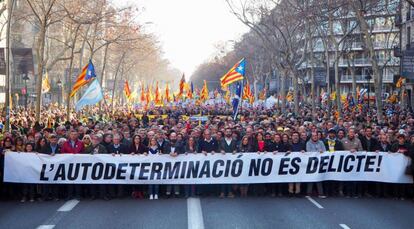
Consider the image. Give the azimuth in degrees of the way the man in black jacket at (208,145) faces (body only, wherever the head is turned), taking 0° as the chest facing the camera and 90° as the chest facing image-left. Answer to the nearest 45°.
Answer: approximately 0°

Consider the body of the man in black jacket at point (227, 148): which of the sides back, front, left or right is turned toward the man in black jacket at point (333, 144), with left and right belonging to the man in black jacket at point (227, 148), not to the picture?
left

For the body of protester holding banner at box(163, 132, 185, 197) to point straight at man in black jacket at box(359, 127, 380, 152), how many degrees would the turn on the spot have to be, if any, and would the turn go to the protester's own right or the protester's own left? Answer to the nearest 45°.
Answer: approximately 90° to the protester's own left

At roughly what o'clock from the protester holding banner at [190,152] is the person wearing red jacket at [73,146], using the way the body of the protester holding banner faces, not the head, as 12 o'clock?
The person wearing red jacket is roughly at 3 o'clock from the protester holding banner.

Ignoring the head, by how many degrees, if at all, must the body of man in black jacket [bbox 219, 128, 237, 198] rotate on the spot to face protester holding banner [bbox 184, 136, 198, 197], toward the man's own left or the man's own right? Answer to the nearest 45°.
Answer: approximately 90° to the man's own right

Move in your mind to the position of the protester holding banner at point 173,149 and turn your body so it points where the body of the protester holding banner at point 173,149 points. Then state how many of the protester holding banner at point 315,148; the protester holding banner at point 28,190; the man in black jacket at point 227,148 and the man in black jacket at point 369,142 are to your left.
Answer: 3
